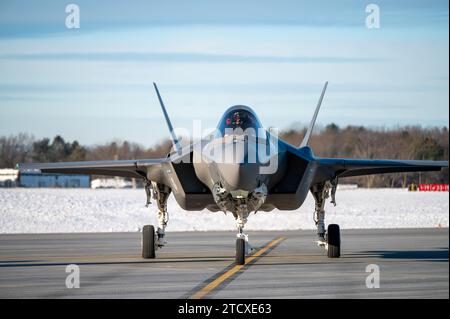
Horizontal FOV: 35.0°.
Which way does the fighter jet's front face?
toward the camera
